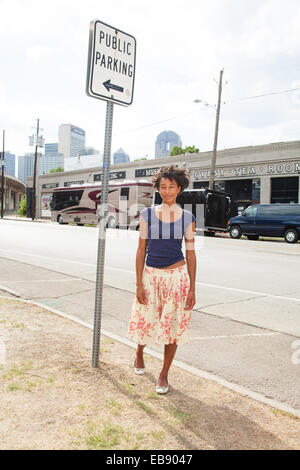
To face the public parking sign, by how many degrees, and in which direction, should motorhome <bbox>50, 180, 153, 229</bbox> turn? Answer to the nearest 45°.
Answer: approximately 135° to its left

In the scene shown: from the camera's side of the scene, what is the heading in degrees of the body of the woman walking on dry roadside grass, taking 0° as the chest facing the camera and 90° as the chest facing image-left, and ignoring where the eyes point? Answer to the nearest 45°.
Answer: approximately 0°

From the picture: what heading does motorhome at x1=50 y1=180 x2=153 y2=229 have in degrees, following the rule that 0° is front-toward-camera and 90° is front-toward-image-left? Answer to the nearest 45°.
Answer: approximately 135°

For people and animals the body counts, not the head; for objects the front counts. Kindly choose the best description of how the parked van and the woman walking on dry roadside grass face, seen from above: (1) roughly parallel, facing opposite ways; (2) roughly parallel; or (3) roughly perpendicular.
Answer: roughly perpendicular

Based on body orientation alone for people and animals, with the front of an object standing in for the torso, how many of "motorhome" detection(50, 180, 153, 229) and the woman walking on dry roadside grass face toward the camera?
1
